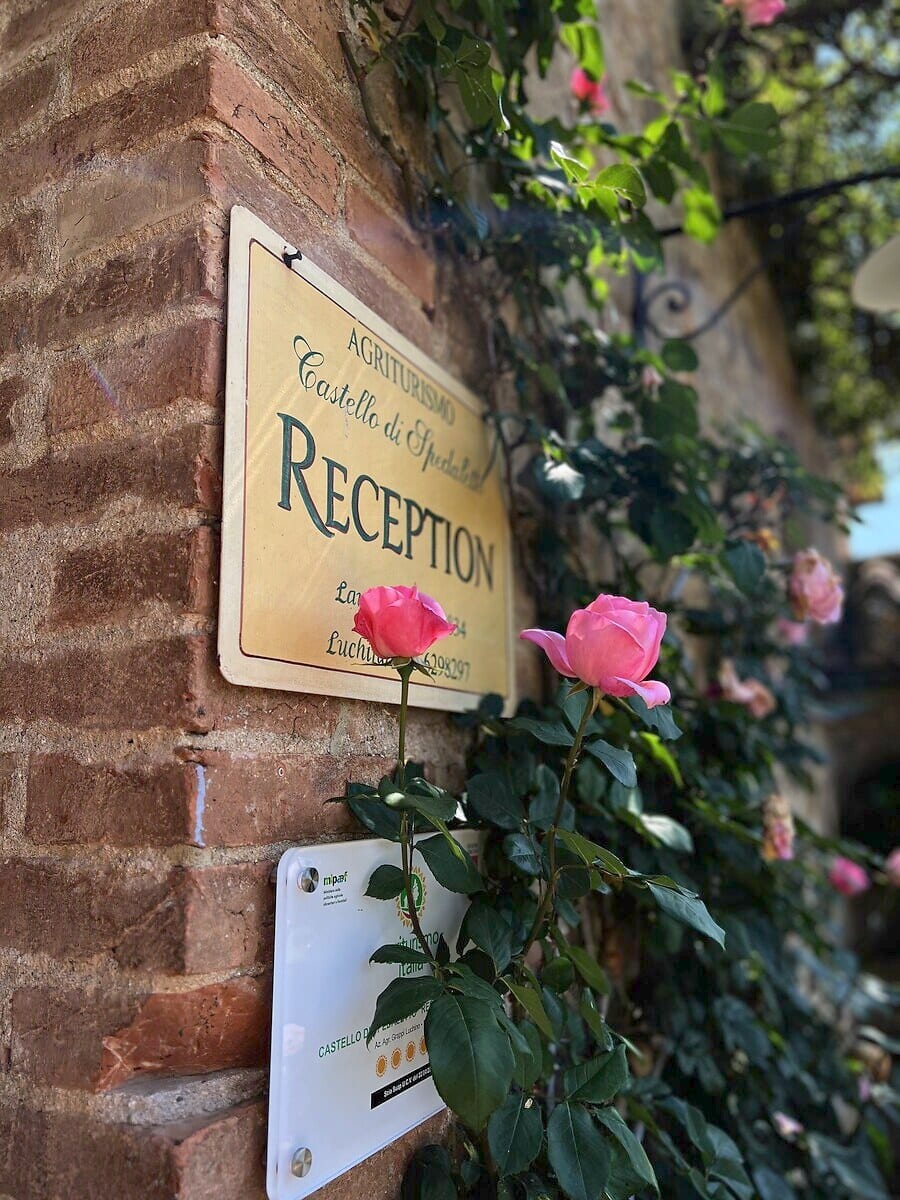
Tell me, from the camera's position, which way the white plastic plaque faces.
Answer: facing the viewer and to the right of the viewer

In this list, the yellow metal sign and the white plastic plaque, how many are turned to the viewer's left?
0

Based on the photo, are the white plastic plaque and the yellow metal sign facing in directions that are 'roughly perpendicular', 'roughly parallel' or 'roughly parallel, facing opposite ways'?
roughly parallel
